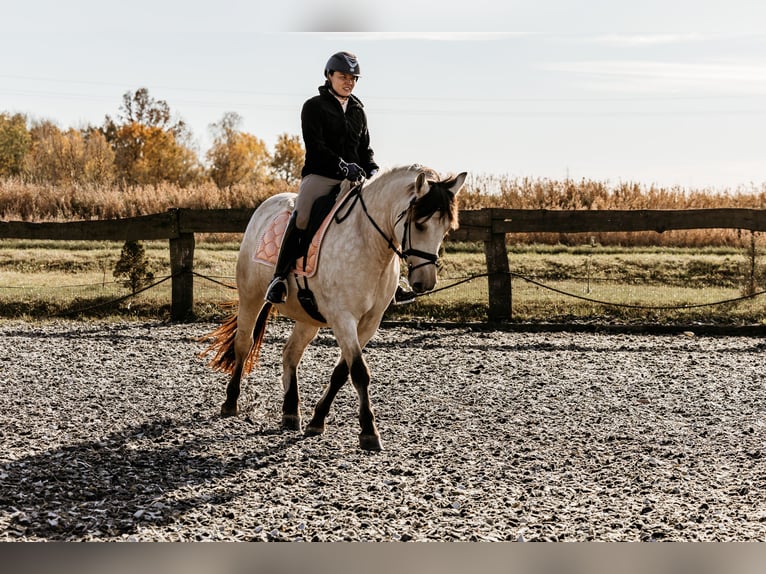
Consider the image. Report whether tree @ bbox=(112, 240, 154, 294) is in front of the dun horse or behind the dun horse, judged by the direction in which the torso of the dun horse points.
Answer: behind

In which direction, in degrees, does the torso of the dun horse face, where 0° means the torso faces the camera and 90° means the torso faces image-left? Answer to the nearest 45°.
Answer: approximately 315°

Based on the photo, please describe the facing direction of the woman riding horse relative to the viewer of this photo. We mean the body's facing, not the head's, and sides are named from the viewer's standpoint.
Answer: facing the viewer and to the right of the viewer

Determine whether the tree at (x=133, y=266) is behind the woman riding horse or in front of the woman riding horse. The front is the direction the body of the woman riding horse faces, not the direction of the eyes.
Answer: behind
